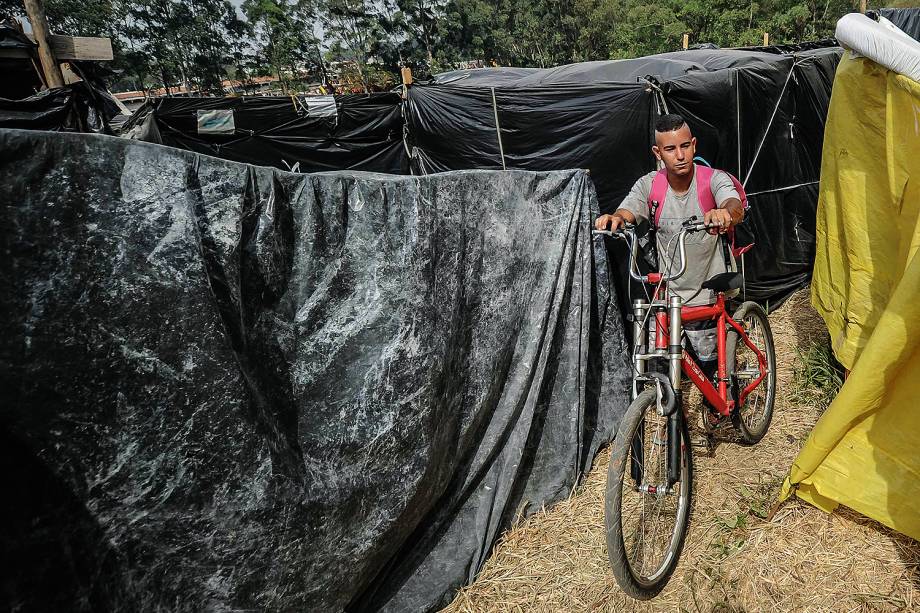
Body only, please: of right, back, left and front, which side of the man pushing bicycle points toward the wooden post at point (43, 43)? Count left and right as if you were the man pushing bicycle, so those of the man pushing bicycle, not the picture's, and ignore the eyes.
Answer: right

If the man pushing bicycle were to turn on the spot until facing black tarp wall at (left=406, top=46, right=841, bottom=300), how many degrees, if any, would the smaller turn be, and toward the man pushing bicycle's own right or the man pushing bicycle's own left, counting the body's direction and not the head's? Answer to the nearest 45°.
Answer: approximately 180°

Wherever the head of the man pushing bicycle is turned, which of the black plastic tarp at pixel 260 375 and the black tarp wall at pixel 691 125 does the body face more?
the black plastic tarp

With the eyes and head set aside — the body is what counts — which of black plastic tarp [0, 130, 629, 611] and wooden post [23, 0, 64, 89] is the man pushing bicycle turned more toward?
the black plastic tarp

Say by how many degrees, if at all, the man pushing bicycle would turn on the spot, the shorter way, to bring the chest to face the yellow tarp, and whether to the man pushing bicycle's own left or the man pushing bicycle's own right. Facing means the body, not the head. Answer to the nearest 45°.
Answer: approximately 45° to the man pushing bicycle's own left

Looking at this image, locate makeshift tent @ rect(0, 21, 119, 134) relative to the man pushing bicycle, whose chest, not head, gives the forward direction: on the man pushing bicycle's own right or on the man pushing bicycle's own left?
on the man pushing bicycle's own right

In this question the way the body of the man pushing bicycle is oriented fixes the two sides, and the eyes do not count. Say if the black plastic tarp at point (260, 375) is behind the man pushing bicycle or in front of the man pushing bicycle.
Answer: in front

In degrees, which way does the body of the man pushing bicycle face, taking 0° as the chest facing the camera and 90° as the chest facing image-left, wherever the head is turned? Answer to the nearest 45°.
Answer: approximately 0°
